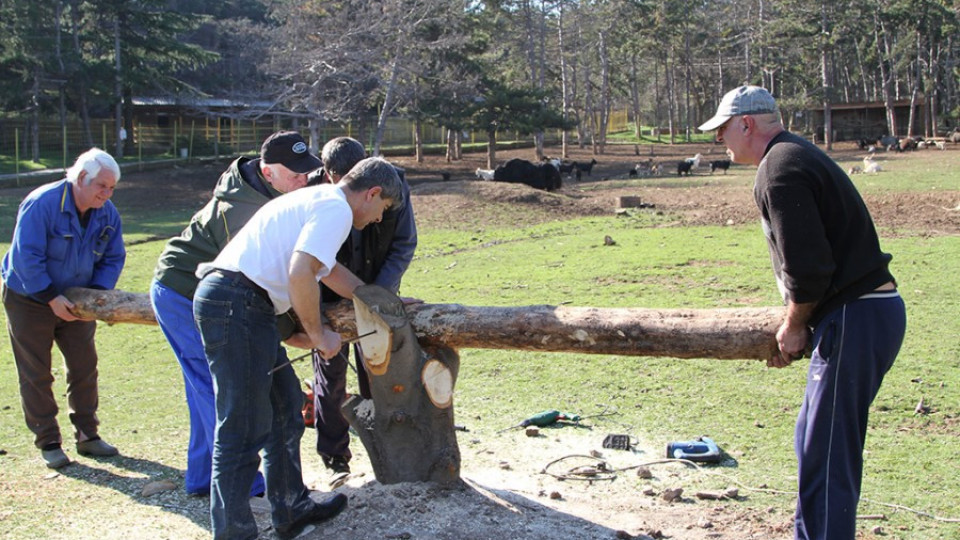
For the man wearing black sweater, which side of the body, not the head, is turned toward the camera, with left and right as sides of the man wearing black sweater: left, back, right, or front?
left

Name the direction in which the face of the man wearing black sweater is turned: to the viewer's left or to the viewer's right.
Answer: to the viewer's left

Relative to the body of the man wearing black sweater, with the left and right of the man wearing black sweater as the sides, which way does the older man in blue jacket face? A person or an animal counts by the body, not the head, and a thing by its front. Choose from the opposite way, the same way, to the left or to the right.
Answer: the opposite way

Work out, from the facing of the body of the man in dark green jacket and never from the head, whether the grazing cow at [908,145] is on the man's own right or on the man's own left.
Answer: on the man's own left

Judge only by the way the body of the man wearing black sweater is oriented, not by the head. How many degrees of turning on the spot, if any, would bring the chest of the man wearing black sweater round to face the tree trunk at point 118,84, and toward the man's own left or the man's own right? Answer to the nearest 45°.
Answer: approximately 45° to the man's own right

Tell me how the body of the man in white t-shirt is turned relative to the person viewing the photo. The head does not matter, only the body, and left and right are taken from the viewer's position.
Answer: facing to the right of the viewer

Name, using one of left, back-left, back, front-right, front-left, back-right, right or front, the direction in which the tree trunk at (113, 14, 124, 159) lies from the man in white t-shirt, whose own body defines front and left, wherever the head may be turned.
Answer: left

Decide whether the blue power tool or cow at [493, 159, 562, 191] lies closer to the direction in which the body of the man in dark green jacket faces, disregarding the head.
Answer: the blue power tool

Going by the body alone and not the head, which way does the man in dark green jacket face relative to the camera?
to the viewer's right
